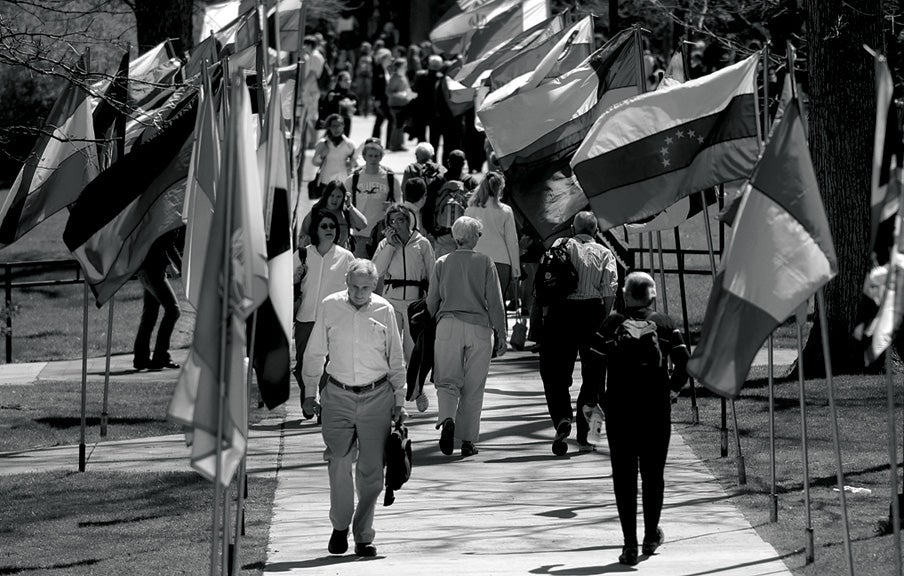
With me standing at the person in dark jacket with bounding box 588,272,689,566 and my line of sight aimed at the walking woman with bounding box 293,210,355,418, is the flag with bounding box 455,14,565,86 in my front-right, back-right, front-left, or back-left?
front-right

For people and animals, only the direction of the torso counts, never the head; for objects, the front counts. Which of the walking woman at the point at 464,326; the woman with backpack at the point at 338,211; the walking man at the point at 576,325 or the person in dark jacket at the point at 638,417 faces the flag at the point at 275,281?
the woman with backpack

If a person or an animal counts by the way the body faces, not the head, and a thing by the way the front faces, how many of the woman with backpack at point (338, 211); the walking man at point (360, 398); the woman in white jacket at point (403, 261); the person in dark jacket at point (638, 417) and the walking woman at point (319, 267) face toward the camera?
4

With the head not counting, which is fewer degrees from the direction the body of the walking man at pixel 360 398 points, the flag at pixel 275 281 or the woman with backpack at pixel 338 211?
the flag

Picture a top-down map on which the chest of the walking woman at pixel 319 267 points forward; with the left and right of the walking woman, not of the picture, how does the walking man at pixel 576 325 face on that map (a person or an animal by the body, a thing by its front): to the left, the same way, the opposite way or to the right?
the opposite way

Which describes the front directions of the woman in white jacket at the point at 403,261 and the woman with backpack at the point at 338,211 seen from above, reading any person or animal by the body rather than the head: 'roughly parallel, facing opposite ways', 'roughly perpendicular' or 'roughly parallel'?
roughly parallel

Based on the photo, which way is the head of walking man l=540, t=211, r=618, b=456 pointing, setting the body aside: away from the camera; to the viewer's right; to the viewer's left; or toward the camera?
away from the camera

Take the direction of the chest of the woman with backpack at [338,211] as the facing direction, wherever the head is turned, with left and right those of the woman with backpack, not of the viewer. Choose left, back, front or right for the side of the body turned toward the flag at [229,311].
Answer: front

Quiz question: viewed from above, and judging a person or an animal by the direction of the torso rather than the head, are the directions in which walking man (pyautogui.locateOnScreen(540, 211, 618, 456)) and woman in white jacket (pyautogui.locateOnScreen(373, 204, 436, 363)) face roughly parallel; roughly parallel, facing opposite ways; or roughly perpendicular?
roughly parallel, facing opposite ways

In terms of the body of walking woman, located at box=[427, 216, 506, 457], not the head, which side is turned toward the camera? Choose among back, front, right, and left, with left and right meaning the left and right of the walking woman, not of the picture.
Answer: back

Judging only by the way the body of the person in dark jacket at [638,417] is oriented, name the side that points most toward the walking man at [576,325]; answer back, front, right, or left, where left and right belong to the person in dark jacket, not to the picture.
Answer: front

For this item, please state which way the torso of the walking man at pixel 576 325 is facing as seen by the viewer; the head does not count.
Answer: away from the camera

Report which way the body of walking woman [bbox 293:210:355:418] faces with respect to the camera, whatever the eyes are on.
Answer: toward the camera

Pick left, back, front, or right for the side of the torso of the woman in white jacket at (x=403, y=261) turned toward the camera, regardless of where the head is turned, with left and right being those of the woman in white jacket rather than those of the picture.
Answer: front
